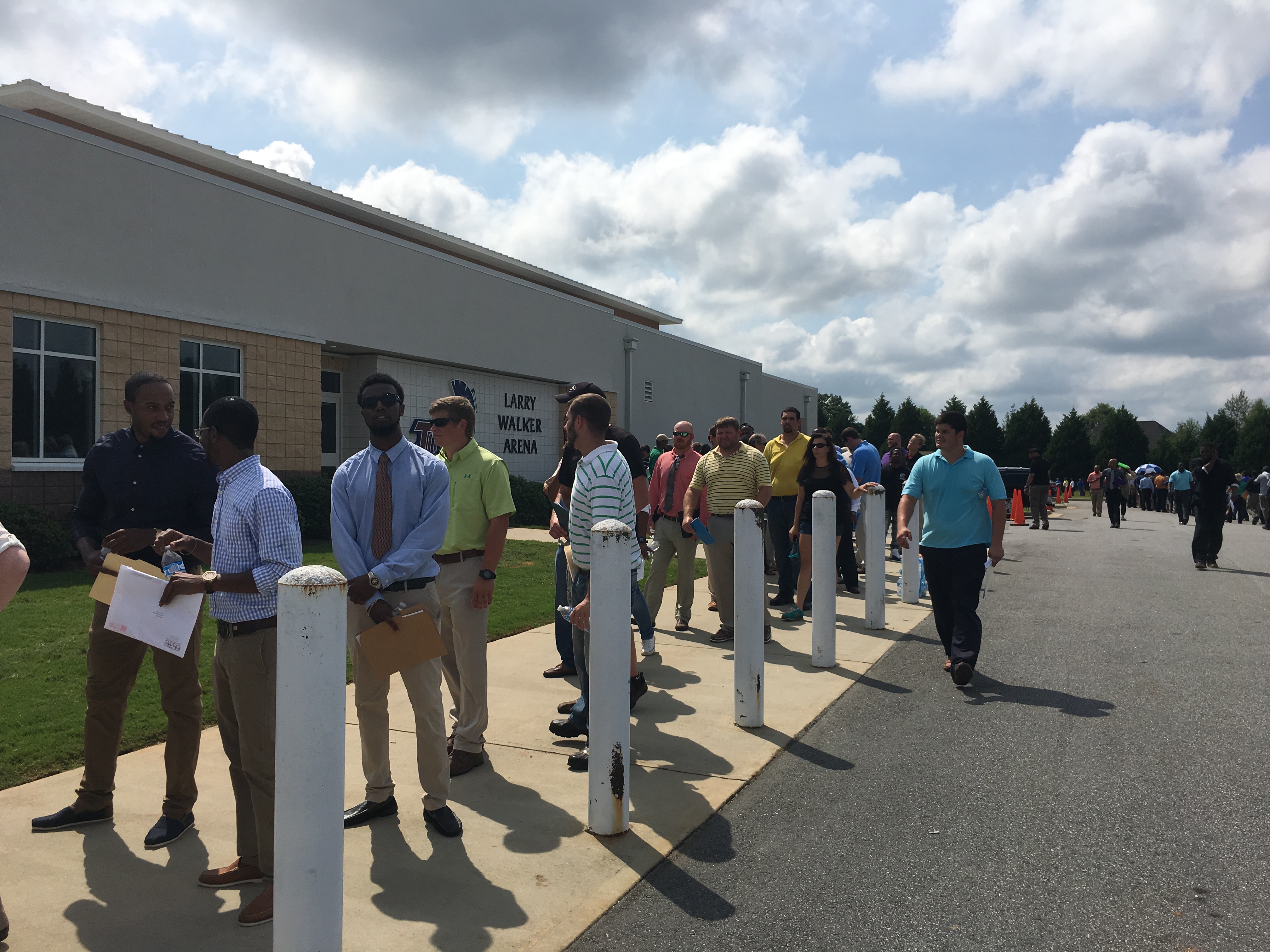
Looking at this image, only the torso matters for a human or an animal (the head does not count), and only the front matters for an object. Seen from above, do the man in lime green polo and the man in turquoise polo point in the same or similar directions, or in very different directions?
same or similar directions

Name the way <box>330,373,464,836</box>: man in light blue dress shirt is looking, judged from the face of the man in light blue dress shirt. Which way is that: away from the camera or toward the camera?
toward the camera

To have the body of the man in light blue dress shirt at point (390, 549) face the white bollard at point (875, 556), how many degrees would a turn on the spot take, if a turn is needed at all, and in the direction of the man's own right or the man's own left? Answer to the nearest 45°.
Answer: approximately 135° to the man's own left

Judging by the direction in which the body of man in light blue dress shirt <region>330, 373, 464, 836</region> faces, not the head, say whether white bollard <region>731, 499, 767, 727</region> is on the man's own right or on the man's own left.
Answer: on the man's own left

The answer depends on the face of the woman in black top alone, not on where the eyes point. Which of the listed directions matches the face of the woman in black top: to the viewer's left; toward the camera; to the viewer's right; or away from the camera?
toward the camera

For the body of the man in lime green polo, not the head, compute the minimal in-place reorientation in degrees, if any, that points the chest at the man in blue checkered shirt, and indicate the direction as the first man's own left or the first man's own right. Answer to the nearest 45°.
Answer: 0° — they already face them

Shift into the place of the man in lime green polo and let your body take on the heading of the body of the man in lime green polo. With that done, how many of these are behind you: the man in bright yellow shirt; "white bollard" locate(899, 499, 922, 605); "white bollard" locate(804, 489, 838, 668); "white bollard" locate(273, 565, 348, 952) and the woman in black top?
4

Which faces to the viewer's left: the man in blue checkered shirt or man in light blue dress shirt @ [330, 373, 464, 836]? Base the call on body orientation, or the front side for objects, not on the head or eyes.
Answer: the man in blue checkered shirt

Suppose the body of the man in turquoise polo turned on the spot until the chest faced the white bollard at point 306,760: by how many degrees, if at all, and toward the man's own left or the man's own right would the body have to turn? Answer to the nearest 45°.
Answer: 0° — they already face it

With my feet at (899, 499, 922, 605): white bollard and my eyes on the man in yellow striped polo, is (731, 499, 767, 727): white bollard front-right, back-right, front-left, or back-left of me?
front-left

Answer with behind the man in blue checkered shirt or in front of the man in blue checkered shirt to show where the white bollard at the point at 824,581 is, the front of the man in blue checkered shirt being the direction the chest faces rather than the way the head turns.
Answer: behind

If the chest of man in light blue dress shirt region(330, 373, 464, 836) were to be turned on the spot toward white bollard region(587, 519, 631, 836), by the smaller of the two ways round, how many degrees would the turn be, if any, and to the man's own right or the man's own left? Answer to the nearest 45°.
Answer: approximately 90° to the man's own left

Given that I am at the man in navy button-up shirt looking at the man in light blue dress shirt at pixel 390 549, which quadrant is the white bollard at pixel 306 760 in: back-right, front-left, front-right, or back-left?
front-right

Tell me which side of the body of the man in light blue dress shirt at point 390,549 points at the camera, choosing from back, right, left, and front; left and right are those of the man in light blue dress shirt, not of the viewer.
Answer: front

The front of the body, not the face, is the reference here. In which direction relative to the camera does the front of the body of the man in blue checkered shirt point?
to the viewer's left
